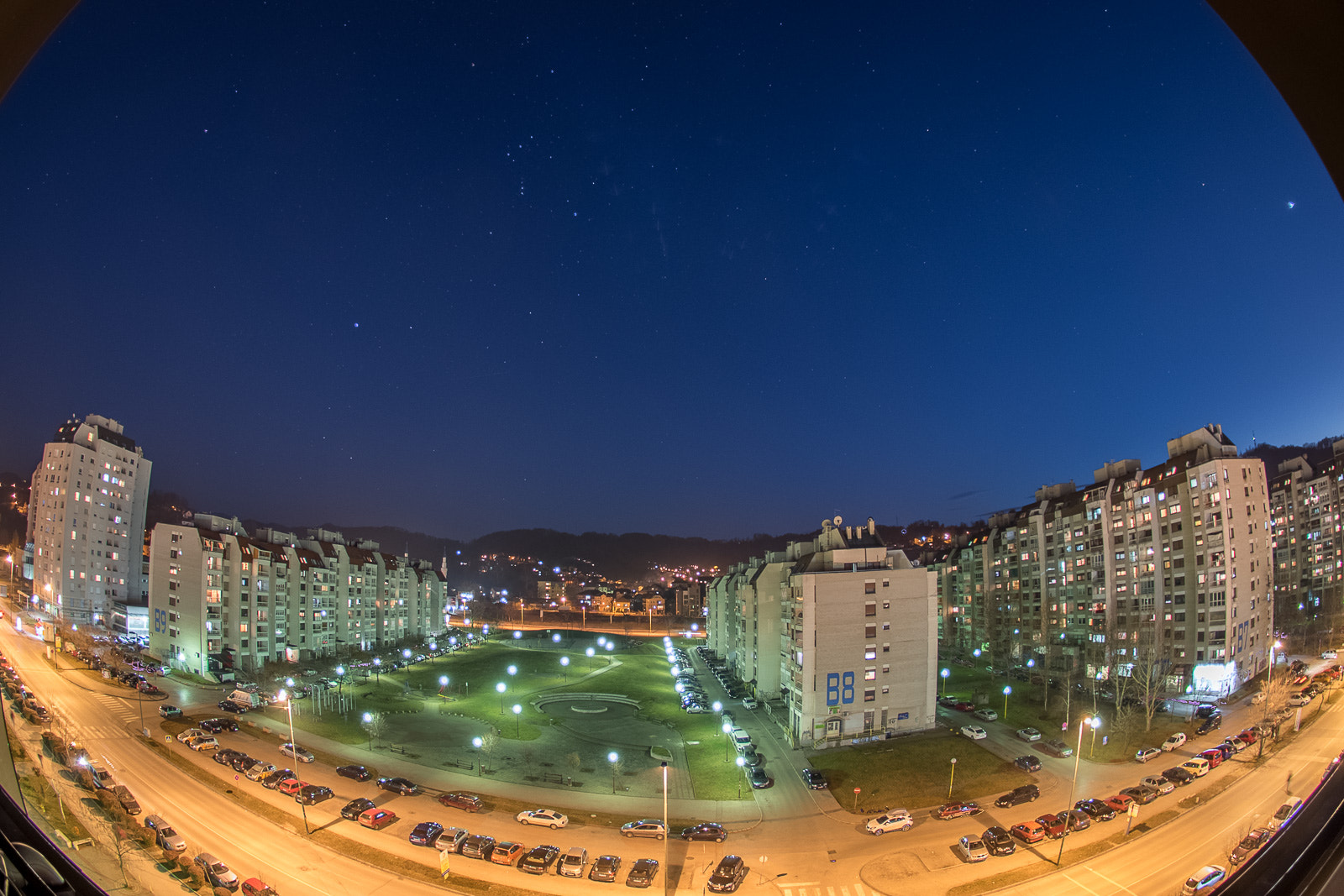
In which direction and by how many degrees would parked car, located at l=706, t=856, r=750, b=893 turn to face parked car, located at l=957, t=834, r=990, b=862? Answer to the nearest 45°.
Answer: approximately 135° to its left

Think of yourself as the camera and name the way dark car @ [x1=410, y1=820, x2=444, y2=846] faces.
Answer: facing away from the viewer and to the right of the viewer

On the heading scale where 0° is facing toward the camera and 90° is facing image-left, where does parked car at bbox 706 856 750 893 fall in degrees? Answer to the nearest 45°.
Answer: approximately 45°

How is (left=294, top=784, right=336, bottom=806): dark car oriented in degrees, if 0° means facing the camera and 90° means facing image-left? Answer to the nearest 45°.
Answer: approximately 225°

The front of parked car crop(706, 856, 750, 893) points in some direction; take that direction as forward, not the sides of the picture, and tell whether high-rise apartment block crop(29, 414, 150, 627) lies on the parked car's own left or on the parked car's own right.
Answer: on the parked car's own right
